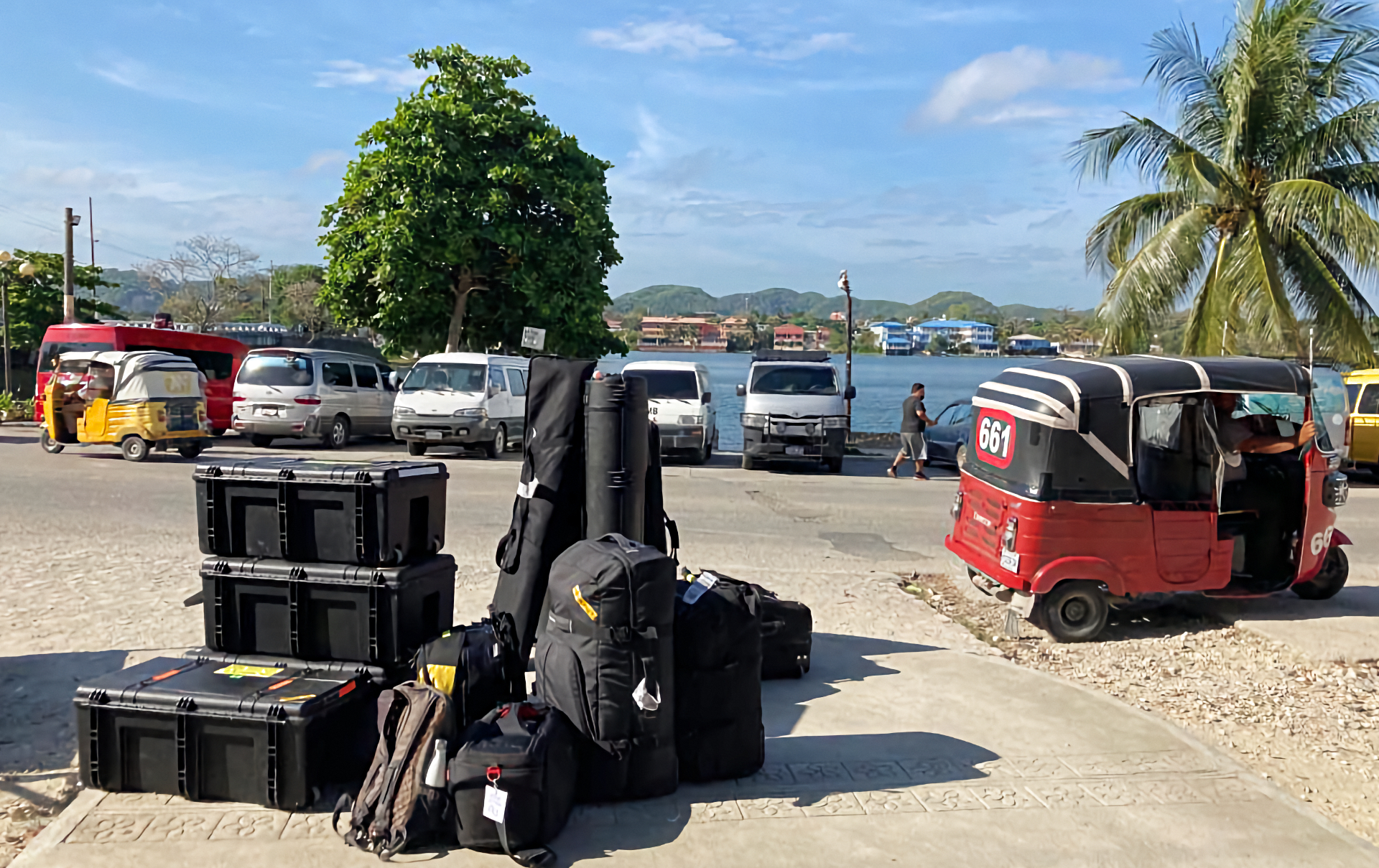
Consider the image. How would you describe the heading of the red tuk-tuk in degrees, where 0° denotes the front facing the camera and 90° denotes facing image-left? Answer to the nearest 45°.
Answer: approximately 225°

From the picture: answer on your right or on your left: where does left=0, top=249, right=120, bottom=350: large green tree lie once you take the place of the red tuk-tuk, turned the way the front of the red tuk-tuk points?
on your left

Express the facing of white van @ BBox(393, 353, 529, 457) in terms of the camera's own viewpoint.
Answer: facing the viewer and to the left of the viewer

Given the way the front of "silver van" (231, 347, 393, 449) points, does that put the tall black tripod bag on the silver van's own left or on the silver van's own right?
on the silver van's own right

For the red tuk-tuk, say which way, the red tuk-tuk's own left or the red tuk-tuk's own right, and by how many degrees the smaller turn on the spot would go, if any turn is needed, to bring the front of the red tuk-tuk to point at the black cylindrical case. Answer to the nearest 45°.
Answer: approximately 180°

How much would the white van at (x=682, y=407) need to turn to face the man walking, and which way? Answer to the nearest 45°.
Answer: approximately 45° to its left

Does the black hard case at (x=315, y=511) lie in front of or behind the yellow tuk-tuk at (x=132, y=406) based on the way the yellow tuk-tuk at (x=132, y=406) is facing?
behind

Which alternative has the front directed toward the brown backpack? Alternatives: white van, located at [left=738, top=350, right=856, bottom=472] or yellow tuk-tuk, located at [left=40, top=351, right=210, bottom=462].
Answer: the white van

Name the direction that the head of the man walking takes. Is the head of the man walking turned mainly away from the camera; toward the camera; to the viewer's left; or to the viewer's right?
to the viewer's right

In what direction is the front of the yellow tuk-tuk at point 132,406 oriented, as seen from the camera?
facing away from the viewer and to the left of the viewer

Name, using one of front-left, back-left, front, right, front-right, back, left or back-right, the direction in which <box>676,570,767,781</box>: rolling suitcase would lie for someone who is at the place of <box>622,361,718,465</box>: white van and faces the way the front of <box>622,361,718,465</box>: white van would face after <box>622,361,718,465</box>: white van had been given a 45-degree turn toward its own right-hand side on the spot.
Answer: front-left

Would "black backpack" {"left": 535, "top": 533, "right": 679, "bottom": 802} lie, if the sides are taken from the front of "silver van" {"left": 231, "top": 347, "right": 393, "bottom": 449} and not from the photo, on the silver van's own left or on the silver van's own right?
on the silver van's own right

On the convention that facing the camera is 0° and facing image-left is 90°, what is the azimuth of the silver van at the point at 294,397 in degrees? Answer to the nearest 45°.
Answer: approximately 225°

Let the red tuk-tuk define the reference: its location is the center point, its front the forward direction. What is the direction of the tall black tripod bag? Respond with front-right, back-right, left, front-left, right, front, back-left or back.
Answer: back

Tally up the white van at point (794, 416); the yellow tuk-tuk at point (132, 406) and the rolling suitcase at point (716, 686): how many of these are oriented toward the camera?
2
